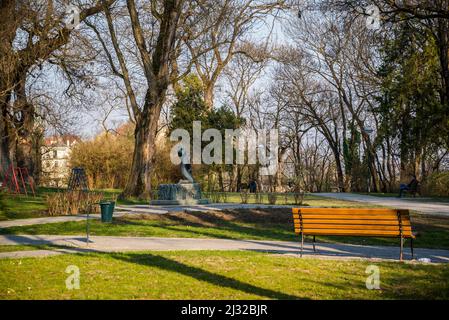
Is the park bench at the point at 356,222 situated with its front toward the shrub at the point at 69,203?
no

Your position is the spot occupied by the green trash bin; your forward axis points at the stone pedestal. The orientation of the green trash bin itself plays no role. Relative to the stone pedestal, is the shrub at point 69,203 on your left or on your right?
left

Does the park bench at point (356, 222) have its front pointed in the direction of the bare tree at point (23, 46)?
no

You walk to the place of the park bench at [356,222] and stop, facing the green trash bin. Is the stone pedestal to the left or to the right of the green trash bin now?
right

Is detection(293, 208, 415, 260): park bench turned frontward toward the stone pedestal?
no
